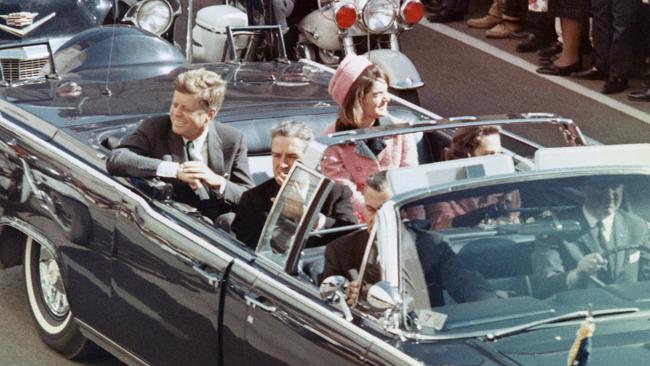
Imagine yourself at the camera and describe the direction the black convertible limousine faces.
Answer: facing the viewer and to the right of the viewer

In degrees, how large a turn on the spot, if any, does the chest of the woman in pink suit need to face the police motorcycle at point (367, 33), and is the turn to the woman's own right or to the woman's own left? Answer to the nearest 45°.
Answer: approximately 135° to the woman's own left

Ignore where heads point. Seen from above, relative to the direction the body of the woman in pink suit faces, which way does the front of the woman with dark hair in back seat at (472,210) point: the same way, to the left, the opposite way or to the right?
the same way

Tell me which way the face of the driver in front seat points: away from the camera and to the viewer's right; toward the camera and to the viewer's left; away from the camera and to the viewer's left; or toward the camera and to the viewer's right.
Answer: toward the camera and to the viewer's right

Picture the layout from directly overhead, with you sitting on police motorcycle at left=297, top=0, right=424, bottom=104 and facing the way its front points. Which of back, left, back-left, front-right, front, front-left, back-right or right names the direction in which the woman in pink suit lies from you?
front-right

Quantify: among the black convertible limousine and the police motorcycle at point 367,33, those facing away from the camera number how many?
0

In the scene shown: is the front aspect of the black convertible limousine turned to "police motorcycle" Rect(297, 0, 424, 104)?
no

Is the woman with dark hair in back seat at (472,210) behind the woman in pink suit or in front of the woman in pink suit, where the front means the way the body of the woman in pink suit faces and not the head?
in front

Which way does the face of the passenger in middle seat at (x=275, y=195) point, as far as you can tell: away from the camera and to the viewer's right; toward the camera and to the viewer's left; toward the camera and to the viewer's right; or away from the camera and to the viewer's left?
toward the camera and to the viewer's left

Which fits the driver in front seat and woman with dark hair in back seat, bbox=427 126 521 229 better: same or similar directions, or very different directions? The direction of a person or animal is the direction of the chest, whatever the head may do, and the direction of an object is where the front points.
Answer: same or similar directions

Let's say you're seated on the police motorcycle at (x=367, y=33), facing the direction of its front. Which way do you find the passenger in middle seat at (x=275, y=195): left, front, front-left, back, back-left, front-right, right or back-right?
front-right

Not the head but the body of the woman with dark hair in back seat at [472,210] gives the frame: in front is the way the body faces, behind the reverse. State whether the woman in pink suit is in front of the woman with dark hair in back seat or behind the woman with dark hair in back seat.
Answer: behind

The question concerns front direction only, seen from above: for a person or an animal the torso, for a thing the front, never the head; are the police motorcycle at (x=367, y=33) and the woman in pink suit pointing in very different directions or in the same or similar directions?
same or similar directions
